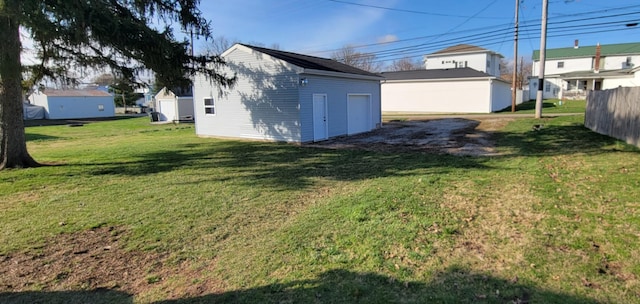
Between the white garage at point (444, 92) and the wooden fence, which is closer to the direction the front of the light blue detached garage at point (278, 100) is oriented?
the wooden fence

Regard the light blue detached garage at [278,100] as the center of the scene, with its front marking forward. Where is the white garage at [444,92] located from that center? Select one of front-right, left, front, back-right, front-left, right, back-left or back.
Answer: left

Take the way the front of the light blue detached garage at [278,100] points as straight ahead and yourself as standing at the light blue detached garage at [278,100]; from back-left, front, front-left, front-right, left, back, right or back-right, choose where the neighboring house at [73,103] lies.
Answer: back

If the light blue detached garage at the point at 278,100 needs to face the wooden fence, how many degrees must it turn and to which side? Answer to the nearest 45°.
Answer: approximately 45° to its left

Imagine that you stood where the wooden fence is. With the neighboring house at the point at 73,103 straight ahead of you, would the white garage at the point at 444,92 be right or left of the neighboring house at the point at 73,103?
right

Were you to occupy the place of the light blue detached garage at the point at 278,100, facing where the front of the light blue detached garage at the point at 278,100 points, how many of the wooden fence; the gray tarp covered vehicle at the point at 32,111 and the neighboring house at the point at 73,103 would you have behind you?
2

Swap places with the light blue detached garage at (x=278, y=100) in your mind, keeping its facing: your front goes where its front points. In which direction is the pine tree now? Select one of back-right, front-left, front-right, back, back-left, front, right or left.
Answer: right

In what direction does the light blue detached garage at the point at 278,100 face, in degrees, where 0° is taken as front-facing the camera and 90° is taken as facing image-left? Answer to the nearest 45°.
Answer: approximately 315°

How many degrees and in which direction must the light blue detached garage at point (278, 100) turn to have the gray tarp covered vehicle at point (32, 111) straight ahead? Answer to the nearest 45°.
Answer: approximately 180°

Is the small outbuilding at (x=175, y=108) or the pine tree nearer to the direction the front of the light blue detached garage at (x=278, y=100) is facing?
the pine tree

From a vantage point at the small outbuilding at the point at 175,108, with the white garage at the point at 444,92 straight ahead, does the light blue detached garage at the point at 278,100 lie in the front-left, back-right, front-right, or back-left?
front-right

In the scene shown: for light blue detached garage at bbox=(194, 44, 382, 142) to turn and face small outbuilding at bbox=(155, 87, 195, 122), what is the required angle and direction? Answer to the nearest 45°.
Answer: approximately 180°
